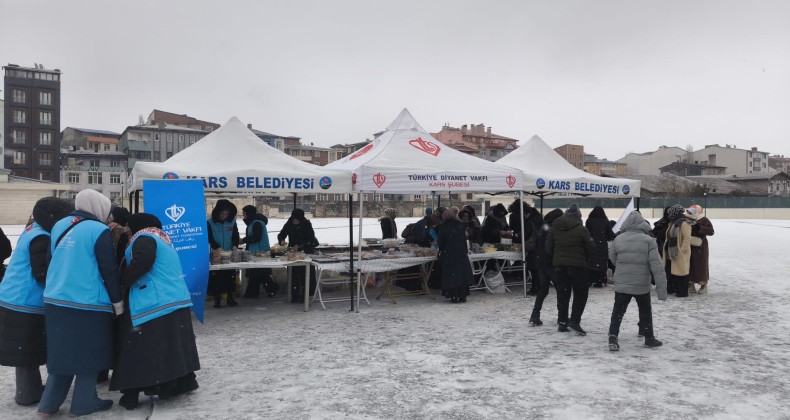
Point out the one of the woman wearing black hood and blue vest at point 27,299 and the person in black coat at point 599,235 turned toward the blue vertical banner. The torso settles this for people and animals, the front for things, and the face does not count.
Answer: the woman wearing black hood and blue vest

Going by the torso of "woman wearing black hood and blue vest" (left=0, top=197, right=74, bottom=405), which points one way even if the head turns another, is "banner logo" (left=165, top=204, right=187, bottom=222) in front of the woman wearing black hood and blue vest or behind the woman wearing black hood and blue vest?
in front

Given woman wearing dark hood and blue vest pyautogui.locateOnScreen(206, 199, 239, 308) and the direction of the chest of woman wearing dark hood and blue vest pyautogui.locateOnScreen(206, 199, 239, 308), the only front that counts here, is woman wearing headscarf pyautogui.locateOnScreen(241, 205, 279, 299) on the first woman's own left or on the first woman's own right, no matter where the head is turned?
on the first woman's own left

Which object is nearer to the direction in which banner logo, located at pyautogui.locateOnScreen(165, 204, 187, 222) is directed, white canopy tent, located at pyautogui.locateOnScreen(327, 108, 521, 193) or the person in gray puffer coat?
the person in gray puffer coat

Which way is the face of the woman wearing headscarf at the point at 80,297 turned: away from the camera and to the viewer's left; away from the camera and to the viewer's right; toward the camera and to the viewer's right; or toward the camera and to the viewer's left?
away from the camera and to the viewer's right

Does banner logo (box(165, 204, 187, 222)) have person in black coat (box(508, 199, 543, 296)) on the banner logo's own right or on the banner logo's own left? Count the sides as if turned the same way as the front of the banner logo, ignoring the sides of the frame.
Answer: on the banner logo's own left

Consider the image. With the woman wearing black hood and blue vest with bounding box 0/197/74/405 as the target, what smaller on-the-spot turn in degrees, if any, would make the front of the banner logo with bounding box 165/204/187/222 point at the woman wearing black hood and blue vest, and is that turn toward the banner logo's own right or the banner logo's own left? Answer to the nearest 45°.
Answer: approximately 45° to the banner logo's own right

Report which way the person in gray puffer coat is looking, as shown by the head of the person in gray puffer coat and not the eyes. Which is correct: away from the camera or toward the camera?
away from the camera

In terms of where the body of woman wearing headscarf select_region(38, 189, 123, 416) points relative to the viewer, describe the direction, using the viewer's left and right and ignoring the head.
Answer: facing away from the viewer and to the right of the viewer

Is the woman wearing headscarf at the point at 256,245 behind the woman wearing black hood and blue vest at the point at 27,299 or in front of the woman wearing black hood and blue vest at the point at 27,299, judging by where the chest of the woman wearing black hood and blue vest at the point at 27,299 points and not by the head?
in front

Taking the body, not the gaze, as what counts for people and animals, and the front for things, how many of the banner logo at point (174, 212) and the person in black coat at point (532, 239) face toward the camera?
1

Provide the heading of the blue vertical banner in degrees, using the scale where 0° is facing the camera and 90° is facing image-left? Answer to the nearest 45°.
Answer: approximately 0°

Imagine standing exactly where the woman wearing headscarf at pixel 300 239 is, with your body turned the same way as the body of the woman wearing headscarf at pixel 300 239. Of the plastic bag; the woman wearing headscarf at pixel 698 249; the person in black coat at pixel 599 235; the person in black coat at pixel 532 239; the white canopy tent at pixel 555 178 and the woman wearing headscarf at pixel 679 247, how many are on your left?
6

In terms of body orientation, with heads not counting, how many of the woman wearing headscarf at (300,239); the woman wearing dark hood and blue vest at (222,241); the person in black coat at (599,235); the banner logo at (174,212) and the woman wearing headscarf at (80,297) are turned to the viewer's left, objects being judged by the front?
0

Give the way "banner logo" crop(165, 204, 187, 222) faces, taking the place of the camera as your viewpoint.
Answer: facing the viewer

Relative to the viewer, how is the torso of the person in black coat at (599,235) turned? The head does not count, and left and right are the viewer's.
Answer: facing away from the viewer

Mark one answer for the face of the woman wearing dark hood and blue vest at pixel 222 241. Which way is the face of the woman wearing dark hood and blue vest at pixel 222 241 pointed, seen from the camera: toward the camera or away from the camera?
toward the camera

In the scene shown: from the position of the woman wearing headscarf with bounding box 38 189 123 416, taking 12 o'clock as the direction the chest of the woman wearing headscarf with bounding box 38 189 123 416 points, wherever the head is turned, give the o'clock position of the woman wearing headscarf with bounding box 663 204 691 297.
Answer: the woman wearing headscarf with bounding box 663 204 691 297 is roughly at 1 o'clock from the woman wearing headscarf with bounding box 38 189 123 416.
